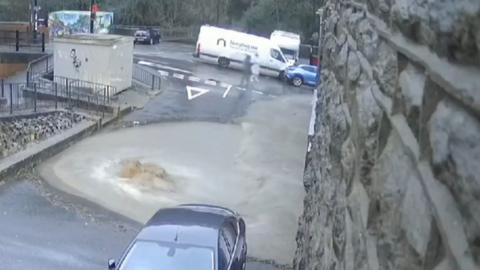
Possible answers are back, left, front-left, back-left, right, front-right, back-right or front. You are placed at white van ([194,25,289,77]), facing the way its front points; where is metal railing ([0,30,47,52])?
back

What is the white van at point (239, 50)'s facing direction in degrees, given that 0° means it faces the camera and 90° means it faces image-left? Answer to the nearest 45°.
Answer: approximately 270°

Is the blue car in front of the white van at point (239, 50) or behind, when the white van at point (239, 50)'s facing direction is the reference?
in front

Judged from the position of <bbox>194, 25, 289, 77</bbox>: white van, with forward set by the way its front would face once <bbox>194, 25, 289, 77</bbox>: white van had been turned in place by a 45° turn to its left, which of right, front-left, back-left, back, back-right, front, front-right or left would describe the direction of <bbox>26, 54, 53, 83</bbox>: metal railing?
back

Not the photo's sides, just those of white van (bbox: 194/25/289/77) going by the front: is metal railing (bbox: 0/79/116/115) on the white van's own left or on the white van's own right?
on the white van's own right

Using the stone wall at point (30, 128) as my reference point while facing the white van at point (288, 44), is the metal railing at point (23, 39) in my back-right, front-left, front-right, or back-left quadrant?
front-left

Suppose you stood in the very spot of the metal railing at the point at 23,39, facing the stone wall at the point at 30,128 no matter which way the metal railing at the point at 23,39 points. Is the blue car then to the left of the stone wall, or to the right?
left

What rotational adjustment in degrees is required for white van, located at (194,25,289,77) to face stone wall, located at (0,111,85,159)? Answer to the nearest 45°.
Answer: approximately 90° to its right

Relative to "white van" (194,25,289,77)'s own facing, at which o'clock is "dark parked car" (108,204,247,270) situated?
The dark parked car is roughly at 3 o'clock from the white van.

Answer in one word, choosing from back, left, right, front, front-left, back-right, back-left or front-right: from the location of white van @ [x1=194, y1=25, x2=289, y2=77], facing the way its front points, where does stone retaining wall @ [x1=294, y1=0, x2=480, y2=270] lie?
right

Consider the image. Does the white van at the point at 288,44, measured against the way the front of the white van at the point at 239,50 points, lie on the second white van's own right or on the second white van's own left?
on the second white van's own left

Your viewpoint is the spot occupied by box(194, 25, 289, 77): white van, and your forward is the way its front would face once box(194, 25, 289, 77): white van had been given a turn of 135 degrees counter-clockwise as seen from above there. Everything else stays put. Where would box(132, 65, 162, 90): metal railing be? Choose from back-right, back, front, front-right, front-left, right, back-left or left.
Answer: left
